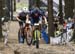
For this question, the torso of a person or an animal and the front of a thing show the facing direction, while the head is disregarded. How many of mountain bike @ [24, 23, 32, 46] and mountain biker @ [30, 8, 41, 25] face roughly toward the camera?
2

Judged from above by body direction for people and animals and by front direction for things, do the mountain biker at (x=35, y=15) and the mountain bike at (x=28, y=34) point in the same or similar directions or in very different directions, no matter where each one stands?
same or similar directions

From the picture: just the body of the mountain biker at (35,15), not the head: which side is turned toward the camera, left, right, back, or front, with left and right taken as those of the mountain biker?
front

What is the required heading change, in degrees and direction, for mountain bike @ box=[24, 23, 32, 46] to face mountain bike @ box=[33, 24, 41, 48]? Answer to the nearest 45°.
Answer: approximately 45° to its left

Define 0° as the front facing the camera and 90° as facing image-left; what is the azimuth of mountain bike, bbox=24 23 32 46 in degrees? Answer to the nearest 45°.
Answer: approximately 0°
